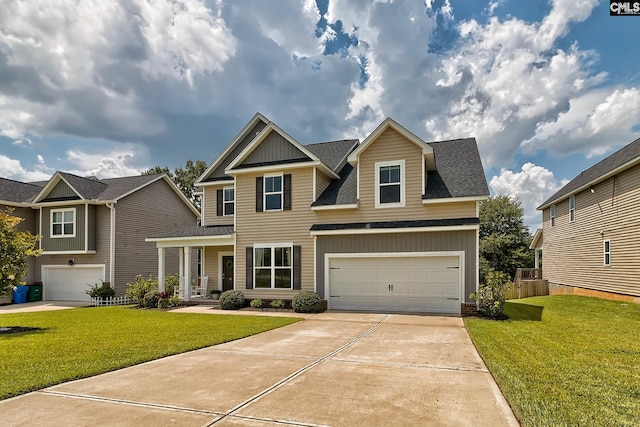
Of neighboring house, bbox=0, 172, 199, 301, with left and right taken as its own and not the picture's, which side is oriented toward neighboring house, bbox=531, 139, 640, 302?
left

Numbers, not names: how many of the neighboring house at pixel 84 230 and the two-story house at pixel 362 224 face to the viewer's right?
0

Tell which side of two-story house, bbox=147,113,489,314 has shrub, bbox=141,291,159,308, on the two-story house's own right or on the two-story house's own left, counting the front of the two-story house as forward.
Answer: on the two-story house's own right

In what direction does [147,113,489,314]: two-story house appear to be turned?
toward the camera

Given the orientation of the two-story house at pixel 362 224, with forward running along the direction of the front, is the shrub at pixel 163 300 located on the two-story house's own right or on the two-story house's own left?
on the two-story house's own right
